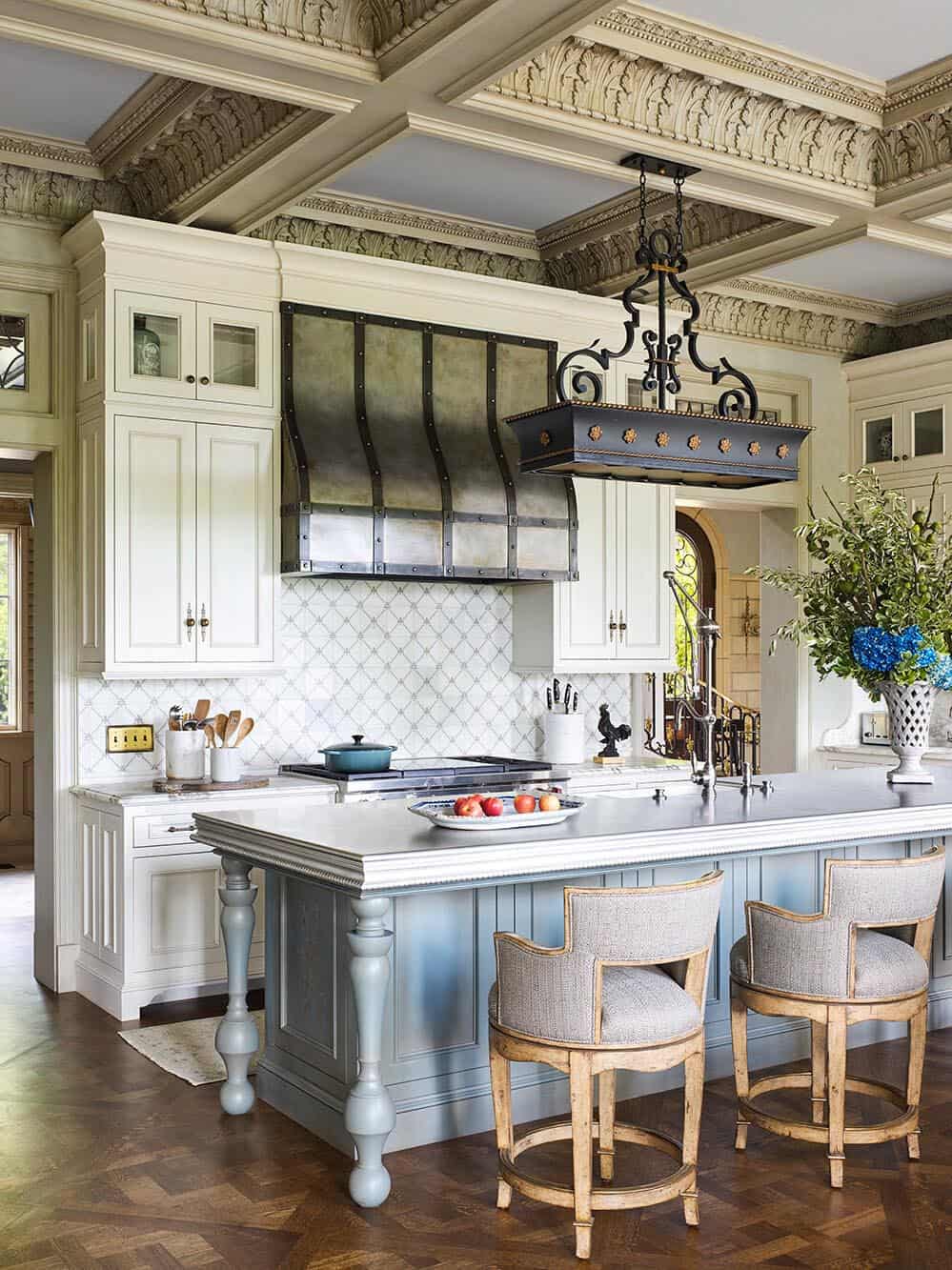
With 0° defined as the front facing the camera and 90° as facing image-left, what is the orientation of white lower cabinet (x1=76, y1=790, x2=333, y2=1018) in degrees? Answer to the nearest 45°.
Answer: approximately 315°

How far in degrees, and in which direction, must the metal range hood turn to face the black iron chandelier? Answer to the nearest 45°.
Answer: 0° — it already faces it
